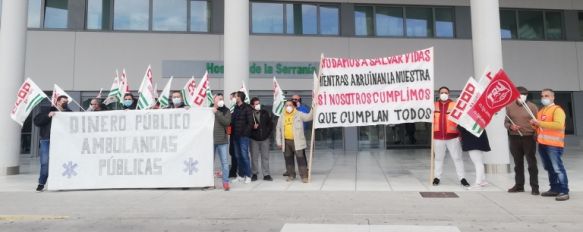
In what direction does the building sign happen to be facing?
toward the camera

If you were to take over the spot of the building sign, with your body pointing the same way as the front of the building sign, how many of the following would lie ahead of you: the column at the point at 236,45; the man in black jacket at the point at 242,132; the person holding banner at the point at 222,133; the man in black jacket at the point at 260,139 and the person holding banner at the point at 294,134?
5

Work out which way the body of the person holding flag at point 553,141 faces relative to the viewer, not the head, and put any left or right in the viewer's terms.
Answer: facing the viewer and to the left of the viewer

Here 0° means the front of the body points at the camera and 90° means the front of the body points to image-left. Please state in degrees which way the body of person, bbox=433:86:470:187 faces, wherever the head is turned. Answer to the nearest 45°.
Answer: approximately 0°

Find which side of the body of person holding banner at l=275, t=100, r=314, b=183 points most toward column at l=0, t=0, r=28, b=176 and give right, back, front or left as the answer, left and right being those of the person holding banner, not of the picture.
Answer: right

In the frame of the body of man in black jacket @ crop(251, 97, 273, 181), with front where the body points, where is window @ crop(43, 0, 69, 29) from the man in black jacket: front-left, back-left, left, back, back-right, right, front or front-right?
back-right

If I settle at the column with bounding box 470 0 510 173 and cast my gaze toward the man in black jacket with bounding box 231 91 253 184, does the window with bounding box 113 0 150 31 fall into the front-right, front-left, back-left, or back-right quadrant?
front-right

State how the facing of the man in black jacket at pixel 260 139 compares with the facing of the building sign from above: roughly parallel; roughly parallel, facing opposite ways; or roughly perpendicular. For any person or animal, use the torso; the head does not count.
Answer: roughly parallel

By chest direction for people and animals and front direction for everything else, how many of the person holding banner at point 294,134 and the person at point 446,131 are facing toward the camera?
2

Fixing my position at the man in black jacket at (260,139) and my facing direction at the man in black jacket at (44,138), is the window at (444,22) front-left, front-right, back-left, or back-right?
back-right

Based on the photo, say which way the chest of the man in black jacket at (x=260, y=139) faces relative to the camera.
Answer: toward the camera

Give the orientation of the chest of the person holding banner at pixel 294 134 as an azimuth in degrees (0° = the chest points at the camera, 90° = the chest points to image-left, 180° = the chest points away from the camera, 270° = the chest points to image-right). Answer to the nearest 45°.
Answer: approximately 0°

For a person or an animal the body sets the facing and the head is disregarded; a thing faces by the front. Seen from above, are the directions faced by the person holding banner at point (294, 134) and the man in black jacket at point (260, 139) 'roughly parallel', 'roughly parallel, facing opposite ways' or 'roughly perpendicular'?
roughly parallel

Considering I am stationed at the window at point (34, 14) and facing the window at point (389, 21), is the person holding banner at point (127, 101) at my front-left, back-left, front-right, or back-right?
front-right

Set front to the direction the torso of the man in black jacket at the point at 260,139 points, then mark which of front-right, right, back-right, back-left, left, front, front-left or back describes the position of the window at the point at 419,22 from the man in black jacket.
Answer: back-left
